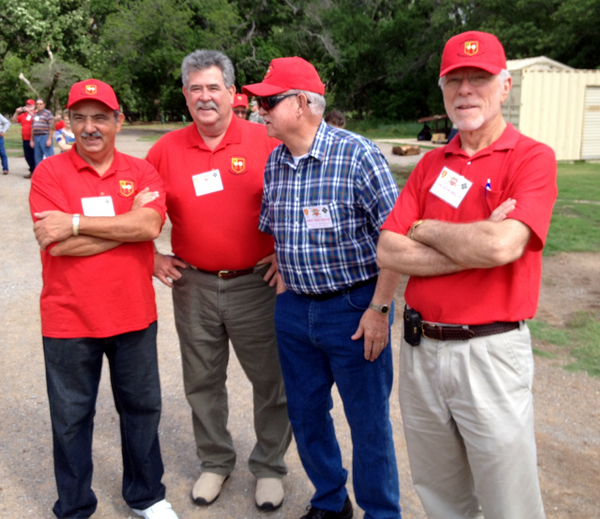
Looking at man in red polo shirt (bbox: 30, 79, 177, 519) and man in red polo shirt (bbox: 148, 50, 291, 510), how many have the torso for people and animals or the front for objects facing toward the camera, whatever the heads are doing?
2

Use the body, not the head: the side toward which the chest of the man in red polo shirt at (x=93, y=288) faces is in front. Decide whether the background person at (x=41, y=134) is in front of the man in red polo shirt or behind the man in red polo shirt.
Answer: behind

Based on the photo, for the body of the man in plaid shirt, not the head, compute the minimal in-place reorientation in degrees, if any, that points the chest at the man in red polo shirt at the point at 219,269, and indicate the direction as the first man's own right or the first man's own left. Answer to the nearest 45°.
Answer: approximately 90° to the first man's own right

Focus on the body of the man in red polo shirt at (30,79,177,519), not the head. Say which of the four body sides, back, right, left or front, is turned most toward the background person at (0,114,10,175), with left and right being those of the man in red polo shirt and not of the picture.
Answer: back

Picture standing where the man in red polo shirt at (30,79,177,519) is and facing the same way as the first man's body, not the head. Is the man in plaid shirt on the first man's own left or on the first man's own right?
on the first man's own left

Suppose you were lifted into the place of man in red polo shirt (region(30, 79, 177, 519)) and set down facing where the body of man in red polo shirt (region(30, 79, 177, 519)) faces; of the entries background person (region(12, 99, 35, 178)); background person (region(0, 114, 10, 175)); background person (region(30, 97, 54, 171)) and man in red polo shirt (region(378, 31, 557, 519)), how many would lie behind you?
3

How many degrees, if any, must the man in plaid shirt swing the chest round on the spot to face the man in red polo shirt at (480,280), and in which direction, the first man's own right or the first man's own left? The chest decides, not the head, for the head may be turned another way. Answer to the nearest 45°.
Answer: approximately 90° to the first man's own left

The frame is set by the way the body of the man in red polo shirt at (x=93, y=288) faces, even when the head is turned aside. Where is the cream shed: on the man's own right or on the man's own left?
on the man's own left

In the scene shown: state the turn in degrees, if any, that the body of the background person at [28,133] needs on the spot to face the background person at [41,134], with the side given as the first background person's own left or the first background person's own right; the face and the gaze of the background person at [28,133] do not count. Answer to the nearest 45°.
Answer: approximately 45° to the first background person's own left

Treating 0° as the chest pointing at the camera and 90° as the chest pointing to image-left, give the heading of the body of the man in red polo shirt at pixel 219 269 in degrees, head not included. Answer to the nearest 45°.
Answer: approximately 0°

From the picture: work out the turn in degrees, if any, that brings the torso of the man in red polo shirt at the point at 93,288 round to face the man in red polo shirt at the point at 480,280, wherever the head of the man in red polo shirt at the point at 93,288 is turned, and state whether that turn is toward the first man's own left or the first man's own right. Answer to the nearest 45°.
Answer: approximately 45° to the first man's own left

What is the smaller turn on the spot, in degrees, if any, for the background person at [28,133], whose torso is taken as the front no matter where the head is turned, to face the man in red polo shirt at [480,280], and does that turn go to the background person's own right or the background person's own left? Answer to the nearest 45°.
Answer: approximately 45° to the background person's own left
